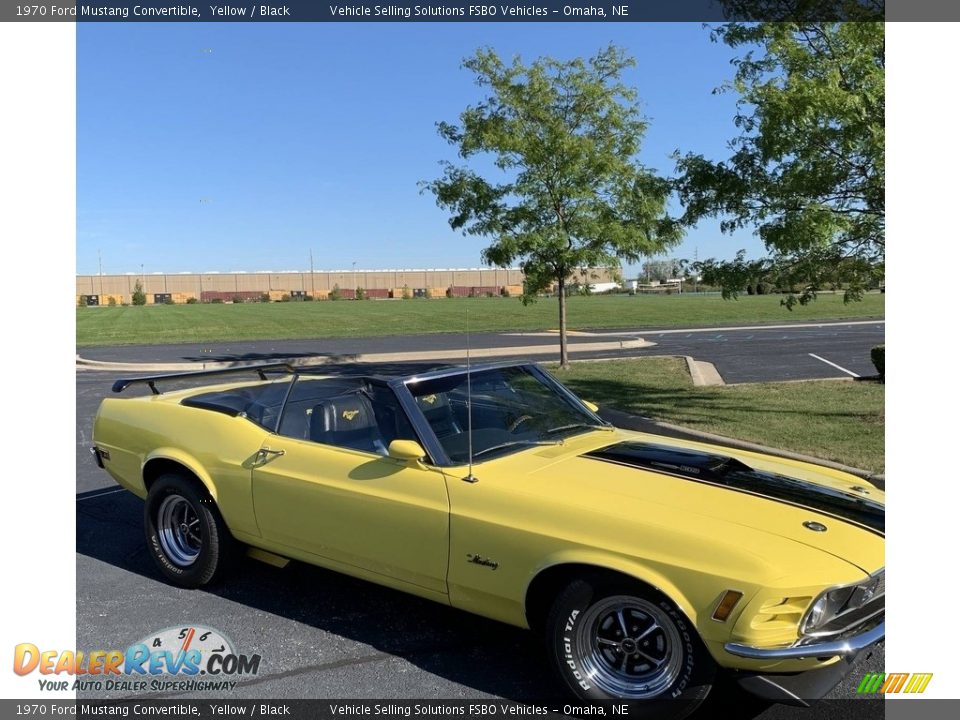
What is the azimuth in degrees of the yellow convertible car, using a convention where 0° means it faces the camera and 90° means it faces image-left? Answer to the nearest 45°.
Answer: approximately 315°

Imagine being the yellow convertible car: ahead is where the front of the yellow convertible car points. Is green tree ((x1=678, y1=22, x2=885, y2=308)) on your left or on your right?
on your left

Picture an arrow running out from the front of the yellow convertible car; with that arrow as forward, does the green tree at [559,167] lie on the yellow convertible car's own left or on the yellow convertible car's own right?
on the yellow convertible car's own left
